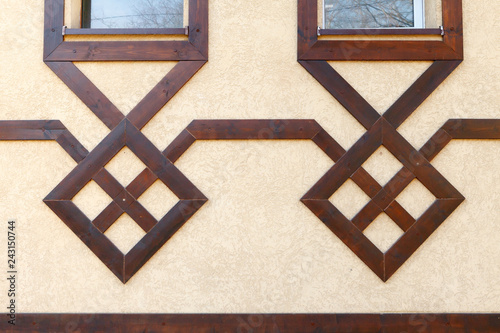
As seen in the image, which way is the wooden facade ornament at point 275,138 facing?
toward the camera
